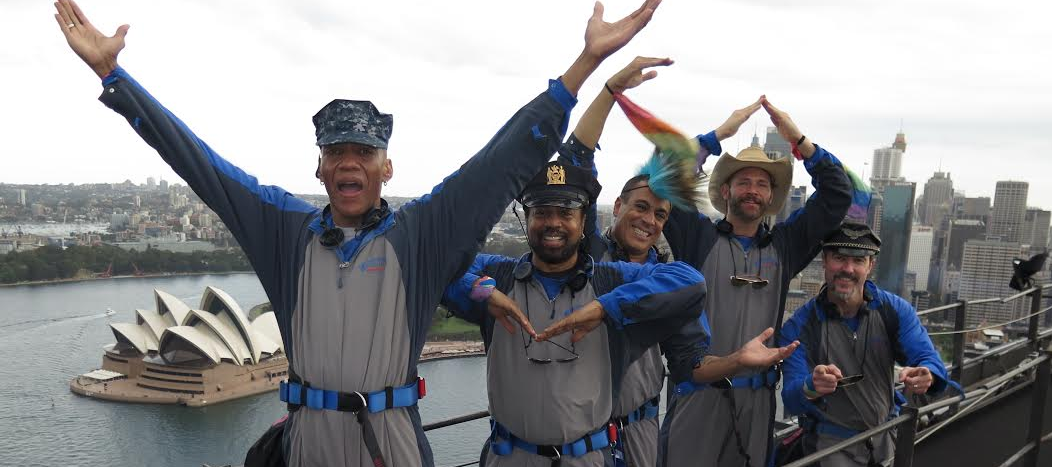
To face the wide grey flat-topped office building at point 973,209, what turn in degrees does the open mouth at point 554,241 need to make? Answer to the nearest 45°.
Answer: approximately 135° to its left

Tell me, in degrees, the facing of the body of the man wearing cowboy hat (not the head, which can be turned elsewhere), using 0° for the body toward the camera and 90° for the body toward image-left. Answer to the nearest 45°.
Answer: approximately 0°

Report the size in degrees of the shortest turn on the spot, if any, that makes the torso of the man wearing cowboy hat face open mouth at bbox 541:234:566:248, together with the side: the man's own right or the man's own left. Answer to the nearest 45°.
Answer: approximately 45° to the man's own right

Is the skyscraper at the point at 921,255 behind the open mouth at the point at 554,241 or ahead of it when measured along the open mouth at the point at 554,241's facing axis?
behind

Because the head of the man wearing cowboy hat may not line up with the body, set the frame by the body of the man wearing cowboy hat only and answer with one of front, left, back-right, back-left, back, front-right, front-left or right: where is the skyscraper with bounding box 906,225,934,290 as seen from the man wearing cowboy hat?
back

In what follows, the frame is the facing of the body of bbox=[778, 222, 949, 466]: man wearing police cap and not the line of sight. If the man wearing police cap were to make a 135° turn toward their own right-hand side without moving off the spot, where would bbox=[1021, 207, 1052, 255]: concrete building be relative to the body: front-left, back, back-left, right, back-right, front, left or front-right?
front-right
